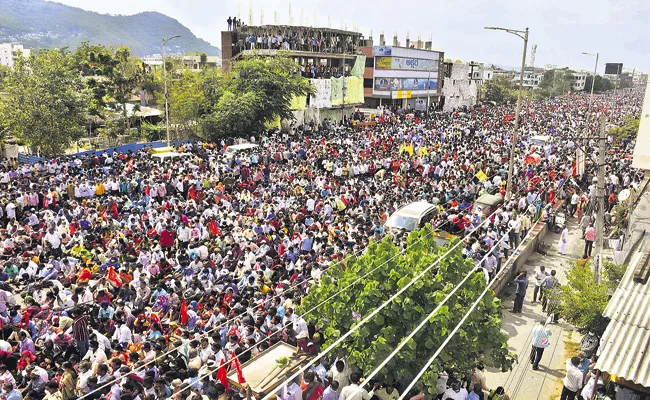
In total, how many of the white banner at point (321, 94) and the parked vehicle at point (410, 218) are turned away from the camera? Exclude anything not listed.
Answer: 0

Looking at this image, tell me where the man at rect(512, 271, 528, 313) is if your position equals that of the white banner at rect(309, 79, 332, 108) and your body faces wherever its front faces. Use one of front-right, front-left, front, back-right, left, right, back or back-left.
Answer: front

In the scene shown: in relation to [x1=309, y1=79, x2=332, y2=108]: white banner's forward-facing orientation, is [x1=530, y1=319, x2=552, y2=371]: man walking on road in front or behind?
in front

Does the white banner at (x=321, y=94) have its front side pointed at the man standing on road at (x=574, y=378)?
yes

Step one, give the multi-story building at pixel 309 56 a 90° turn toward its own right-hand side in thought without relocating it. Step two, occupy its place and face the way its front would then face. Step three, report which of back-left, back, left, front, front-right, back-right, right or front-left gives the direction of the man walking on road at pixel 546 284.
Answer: left

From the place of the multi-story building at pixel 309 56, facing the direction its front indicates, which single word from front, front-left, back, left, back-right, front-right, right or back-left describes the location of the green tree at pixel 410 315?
front

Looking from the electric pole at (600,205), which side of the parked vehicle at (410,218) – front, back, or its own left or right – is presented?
left

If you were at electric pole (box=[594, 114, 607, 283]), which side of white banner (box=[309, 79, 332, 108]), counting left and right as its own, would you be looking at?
front

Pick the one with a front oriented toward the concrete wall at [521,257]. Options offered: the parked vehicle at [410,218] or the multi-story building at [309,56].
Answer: the multi-story building

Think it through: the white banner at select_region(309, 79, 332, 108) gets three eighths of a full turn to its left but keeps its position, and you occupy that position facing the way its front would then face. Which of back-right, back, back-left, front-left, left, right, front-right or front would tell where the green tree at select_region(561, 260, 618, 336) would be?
back-right

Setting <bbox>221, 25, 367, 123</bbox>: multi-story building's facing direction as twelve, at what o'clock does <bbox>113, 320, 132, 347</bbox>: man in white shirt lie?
The man in white shirt is roughly at 12 o'clock from the multi-story building.

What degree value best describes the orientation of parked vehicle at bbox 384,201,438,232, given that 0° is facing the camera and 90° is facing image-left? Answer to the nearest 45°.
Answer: approximately 45°

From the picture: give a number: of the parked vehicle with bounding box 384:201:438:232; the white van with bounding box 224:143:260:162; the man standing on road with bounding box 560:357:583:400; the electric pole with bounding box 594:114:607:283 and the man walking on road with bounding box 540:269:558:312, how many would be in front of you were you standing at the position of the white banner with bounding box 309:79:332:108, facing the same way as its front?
5

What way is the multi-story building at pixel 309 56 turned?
toward the camera

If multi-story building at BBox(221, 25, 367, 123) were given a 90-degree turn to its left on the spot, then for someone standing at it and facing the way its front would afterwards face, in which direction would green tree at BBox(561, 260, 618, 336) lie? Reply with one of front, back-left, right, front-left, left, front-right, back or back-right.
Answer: right

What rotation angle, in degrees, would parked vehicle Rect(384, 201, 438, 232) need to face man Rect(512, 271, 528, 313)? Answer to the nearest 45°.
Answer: approximately 90° to its left
